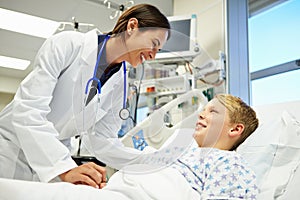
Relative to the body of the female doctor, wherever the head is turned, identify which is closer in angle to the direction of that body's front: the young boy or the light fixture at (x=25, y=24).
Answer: the young boy

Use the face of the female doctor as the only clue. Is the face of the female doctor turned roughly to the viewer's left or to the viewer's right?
to the viewer's right

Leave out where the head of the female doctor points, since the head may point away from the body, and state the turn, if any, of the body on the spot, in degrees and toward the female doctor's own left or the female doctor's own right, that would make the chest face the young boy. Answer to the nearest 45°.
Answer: approximately 45° to the female doctor's own left

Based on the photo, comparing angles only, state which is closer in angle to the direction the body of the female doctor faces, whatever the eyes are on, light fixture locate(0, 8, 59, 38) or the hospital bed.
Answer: the hospital bed

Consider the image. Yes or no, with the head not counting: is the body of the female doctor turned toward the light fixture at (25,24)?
no

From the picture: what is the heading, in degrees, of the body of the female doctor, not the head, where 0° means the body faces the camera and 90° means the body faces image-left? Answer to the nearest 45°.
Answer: approximately 315°

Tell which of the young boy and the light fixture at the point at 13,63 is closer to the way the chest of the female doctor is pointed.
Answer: the young boy

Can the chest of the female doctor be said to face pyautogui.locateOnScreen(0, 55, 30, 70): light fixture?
no
